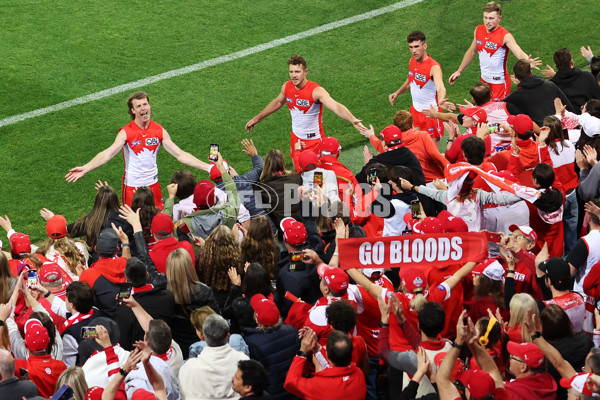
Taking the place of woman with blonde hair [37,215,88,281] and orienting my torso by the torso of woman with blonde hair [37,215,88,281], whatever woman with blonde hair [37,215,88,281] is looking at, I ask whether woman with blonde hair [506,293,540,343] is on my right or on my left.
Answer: on my right

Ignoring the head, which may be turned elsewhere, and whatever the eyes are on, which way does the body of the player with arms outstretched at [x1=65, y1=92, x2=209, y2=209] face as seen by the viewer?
toward the camera

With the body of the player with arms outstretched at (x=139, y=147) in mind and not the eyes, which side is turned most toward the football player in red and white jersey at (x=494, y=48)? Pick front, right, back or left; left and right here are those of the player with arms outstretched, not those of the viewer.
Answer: left

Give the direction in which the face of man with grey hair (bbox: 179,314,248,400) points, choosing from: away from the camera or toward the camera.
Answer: away from the camera

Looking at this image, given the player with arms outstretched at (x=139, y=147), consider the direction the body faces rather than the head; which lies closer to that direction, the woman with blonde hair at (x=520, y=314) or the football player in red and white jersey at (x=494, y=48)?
the woman with blonde hair

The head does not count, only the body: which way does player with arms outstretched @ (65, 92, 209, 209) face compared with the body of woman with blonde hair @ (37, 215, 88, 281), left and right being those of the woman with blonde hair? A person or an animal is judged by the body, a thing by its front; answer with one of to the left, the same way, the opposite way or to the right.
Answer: the opposite way

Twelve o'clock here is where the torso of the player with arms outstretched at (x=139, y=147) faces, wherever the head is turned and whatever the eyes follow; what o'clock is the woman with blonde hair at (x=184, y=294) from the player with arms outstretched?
The woman with blonde hair is roughly at 12 o'clock from the player with arms outstretched.

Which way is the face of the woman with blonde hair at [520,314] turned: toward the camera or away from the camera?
away from the camera

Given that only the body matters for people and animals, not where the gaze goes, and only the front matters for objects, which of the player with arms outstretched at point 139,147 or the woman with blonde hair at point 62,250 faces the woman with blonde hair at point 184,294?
the player with arms outstretched

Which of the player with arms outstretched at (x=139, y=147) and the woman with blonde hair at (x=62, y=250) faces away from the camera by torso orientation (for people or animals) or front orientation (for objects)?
the woman with blonde hair

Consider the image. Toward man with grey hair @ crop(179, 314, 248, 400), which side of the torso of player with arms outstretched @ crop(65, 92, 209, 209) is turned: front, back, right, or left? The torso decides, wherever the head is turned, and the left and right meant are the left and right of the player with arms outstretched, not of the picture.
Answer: front

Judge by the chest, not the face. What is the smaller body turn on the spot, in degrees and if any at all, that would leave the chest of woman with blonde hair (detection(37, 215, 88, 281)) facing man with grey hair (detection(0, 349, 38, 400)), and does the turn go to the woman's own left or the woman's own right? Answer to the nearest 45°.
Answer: approximately 180°

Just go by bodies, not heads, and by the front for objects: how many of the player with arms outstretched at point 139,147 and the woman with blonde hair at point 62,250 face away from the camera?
1

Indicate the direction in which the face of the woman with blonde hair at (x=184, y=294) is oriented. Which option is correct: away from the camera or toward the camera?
away from the camera

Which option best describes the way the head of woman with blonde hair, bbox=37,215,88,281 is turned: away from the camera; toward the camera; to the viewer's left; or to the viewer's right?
away from the camera

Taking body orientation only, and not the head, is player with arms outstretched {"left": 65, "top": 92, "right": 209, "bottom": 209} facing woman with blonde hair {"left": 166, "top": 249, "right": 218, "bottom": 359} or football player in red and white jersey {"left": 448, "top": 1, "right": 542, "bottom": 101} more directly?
the woman with blonde hair

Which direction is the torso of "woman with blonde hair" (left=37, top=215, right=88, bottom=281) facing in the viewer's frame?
away from the camera
